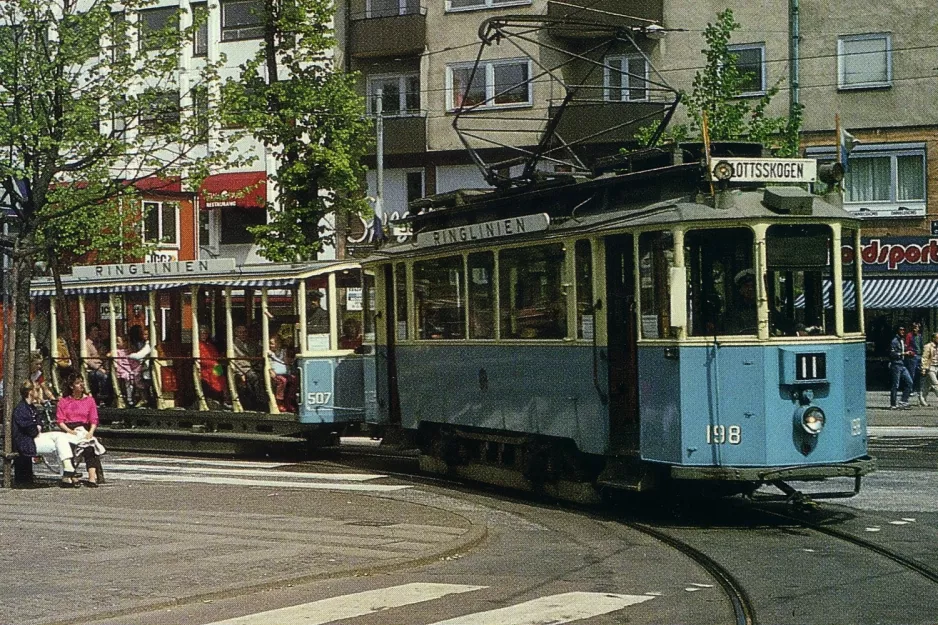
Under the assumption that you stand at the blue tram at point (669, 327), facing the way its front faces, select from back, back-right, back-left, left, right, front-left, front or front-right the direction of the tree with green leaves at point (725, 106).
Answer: back-left

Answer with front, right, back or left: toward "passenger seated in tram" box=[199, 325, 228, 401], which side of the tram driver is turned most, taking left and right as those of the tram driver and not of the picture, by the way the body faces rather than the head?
back

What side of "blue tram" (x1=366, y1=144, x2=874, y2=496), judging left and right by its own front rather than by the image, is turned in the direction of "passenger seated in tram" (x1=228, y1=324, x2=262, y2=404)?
back

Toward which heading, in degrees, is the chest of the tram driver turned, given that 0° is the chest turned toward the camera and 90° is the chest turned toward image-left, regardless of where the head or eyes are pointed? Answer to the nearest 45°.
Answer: approximately 315°

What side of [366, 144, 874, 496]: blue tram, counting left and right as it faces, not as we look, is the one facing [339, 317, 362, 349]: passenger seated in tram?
back

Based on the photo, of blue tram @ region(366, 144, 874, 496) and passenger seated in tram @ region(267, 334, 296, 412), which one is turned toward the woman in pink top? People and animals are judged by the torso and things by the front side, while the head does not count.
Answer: the passenger seated in tram
